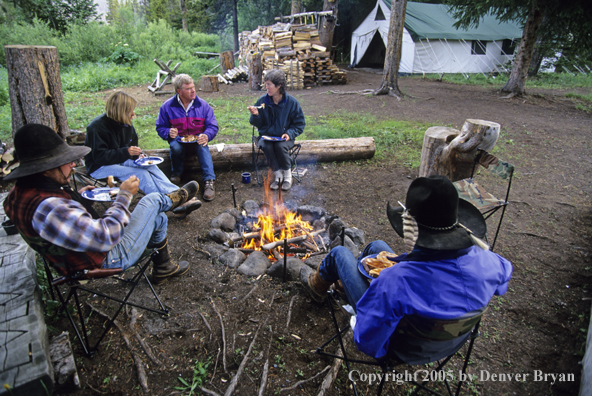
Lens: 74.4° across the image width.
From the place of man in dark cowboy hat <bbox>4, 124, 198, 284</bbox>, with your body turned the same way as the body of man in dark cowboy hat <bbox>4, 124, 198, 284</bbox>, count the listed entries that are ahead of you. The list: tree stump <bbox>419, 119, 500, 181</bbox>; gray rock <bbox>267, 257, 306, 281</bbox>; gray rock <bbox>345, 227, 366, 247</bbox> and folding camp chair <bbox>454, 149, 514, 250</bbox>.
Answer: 4

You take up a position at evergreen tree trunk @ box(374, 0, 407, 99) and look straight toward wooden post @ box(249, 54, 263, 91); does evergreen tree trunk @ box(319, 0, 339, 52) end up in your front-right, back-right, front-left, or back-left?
front-right

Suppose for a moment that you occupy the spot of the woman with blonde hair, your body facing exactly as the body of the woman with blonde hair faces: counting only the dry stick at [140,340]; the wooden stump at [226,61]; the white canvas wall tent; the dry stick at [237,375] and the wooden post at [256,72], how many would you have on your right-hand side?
2

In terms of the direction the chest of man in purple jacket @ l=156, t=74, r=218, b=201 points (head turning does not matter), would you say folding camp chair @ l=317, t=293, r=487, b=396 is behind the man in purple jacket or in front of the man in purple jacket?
in front

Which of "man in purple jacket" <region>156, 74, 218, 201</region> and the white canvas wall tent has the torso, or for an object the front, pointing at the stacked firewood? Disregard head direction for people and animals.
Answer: the white canvas wall tent

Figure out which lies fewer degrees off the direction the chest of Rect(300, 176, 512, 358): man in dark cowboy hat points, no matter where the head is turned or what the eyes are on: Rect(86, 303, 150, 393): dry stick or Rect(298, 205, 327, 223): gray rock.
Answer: the gray rock

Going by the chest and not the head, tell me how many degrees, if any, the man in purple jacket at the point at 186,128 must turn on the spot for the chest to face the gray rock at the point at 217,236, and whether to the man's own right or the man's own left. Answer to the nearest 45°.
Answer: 0° — they already face it

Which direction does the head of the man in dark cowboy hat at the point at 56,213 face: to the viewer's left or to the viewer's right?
to the viewer's right

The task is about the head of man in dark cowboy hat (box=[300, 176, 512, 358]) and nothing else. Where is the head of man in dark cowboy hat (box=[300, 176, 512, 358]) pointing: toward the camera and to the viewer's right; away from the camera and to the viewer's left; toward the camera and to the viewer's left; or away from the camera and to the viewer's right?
away from the camera and to the viewer's left

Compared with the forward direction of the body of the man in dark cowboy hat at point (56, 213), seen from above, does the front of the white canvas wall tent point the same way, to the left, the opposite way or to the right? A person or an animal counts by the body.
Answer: the opposite way

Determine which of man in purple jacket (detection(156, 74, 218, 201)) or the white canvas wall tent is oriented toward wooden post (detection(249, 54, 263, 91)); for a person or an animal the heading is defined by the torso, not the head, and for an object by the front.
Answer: the white canvas wall tent

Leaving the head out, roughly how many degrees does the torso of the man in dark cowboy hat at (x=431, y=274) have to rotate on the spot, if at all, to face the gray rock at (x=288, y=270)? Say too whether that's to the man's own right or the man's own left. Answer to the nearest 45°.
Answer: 0° — they already face it

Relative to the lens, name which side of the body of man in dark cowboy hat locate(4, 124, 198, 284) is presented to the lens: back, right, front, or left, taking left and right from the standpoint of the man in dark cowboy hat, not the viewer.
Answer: right

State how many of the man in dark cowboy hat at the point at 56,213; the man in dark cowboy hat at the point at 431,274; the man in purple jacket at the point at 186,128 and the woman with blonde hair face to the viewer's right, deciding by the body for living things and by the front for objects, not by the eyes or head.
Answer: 2

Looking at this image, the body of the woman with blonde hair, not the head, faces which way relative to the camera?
to the viewer's right

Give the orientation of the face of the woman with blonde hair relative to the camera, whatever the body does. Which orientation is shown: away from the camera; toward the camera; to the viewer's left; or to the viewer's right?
to the viewer's right

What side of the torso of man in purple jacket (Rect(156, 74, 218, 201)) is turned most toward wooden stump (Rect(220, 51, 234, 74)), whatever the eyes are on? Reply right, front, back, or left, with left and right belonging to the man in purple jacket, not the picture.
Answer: back

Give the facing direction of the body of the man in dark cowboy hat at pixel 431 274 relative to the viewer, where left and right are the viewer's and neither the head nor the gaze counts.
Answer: facing away from the viewer and to the left of the viewer

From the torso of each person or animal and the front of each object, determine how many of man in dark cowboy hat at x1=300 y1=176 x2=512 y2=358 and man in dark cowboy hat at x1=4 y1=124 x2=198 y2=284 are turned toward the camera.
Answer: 0

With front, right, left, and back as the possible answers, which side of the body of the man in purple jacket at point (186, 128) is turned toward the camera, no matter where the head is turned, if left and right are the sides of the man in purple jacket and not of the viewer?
front
